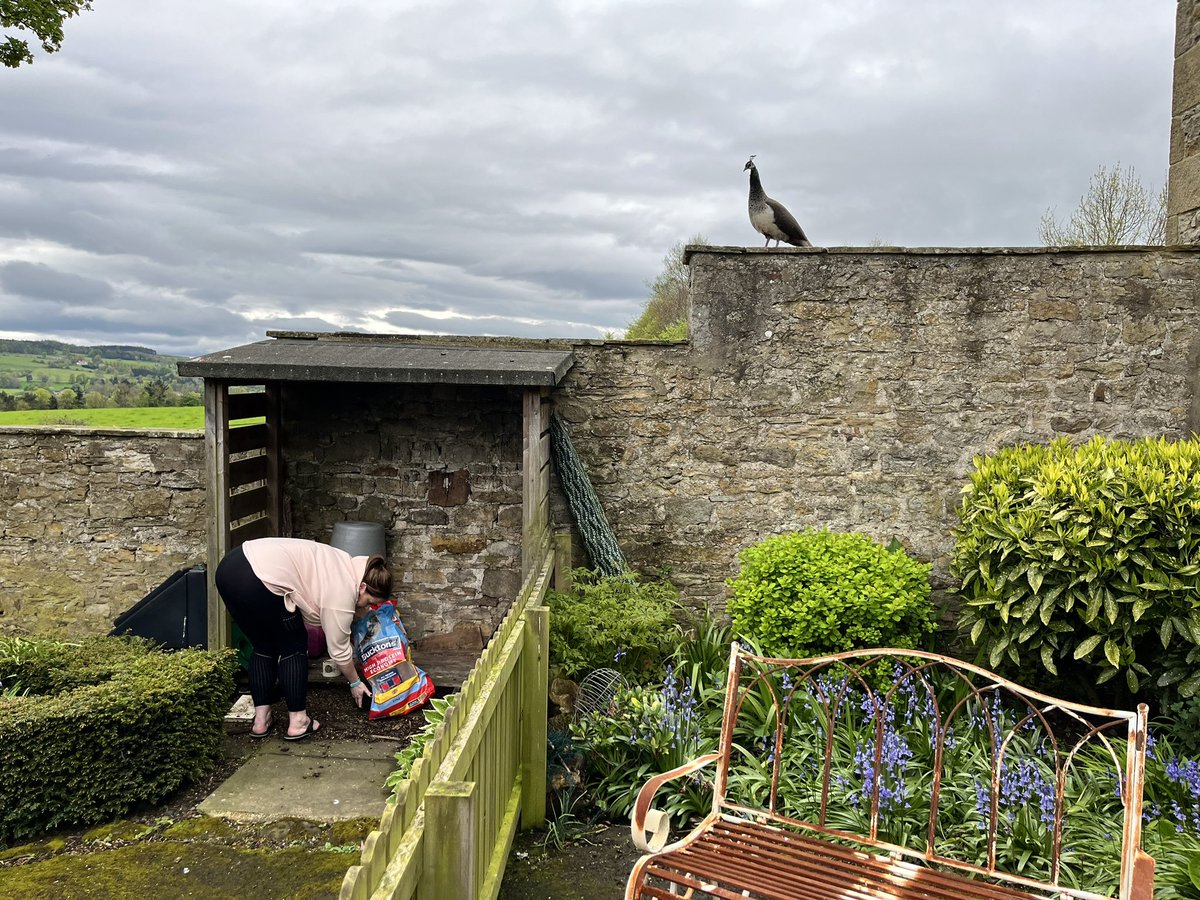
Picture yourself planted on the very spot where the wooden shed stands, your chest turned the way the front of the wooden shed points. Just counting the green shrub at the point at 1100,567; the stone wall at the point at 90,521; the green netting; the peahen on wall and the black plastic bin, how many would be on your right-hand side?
2

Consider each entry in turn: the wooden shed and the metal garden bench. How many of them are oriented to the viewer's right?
0

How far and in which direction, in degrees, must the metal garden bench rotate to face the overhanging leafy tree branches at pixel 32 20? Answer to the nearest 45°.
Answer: approximately 45° to its right

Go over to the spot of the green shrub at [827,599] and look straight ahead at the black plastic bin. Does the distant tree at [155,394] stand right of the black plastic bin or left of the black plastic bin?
right

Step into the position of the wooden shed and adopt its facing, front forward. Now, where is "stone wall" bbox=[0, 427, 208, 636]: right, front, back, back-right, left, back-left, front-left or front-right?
right

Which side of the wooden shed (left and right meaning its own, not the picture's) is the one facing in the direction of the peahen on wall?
left

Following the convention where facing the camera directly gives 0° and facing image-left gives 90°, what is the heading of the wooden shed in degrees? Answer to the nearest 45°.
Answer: approximately 0°

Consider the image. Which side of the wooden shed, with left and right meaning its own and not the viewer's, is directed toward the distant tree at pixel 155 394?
back

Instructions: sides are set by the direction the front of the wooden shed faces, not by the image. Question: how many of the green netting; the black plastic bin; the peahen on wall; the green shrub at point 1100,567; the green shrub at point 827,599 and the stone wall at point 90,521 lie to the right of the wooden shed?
2

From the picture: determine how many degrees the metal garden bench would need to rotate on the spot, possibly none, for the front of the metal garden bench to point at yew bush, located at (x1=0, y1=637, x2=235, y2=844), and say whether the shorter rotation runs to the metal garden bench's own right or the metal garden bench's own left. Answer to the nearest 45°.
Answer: approximately 45° to the metal garden bench's own right

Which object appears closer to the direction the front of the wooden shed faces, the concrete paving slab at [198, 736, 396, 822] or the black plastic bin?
the concrete paving slab

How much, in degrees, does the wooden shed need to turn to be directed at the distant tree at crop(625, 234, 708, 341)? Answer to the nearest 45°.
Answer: approximately 135° to its left
